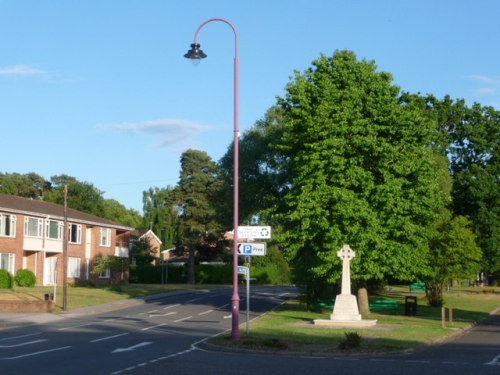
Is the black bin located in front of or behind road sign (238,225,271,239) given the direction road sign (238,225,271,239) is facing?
behind

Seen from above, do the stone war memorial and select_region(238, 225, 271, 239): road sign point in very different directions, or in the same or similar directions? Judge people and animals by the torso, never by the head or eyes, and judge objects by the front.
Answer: same or similar directions

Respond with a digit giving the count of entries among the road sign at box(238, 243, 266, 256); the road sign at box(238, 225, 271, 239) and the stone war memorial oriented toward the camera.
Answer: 3

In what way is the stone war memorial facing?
toward the camera

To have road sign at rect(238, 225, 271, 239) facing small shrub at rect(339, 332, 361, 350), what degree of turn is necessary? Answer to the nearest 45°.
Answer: approximately 45° to its left

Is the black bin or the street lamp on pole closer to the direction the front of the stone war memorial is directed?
the street lamp on pole

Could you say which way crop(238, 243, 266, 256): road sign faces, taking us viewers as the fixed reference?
facing the viewer

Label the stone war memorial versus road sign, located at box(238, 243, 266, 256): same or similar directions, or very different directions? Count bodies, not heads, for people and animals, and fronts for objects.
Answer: same or similar directions

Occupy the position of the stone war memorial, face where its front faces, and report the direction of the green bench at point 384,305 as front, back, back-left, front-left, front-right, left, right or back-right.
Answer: back

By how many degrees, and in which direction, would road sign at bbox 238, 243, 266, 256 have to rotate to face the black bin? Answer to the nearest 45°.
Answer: approximately 135° to its left
